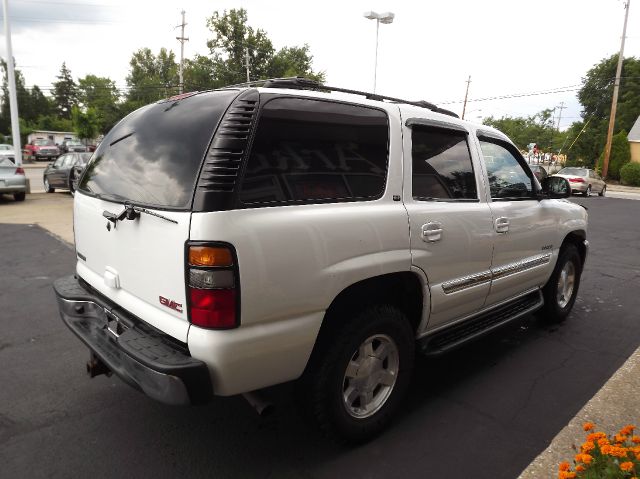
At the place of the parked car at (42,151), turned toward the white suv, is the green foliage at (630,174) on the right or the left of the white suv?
left

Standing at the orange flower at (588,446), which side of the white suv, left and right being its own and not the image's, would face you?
right

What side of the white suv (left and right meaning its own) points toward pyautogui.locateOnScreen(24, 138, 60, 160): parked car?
left

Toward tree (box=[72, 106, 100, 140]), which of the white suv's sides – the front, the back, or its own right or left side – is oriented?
left

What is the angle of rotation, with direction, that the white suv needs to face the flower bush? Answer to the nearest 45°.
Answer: approximately 90° to its right

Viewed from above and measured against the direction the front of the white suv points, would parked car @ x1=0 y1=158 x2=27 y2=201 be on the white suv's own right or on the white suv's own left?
on the white suv's own left

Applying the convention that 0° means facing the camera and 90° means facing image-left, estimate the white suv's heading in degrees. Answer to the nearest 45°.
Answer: approximately 225°

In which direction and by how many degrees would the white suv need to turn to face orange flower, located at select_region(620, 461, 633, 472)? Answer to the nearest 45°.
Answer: approximately 90° to its right

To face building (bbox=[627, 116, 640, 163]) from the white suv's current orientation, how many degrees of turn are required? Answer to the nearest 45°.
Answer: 0° — it already faces it
